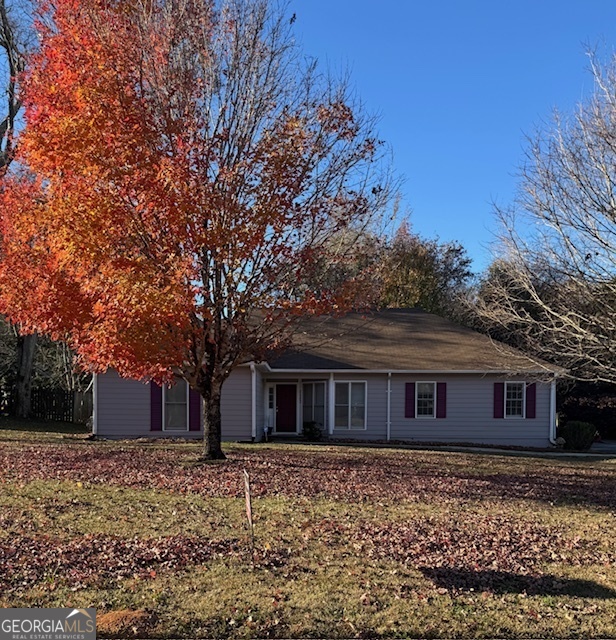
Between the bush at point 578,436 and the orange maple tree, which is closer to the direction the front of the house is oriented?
the orange maple tree

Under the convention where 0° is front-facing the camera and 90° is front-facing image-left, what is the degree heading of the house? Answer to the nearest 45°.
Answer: approximately 0°

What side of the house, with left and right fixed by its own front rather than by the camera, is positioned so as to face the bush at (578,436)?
left
